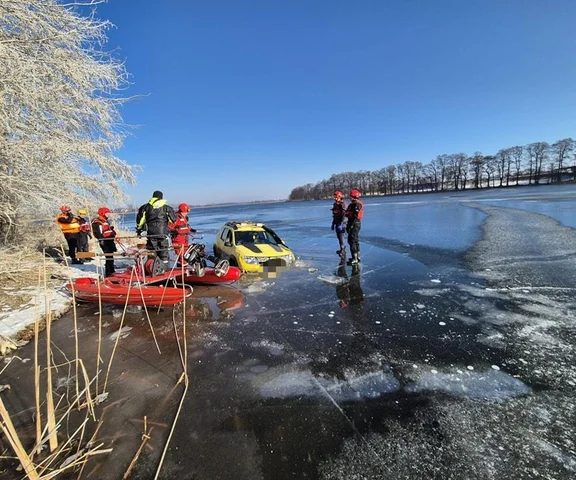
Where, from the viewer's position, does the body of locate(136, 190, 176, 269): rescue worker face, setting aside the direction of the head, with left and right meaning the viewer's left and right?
facing away from the viewer

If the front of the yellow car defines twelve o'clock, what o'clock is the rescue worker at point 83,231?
The rescue worker is roughly at 5 o'clock from the yellow car.

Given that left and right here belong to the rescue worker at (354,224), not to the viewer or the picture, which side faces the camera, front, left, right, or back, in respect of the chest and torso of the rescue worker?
left

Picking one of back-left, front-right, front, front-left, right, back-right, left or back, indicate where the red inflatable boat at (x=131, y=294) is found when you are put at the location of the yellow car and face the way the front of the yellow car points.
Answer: right

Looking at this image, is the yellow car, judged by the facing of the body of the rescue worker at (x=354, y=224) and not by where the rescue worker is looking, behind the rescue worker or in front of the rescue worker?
in front

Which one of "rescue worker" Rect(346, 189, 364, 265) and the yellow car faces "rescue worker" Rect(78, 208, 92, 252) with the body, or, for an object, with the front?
"rescue worker" Rect(346, 189, 364, 265)

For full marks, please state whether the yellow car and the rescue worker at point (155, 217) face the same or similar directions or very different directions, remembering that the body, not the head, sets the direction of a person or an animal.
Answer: very different directions

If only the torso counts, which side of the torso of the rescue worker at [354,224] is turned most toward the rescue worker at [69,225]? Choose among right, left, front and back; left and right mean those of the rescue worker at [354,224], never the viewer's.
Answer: front

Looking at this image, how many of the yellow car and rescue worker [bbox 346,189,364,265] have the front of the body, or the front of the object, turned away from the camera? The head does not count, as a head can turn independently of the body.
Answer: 0

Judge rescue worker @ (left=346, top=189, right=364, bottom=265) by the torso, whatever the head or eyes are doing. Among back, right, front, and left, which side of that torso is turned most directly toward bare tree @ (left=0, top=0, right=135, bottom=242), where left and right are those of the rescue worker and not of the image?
front

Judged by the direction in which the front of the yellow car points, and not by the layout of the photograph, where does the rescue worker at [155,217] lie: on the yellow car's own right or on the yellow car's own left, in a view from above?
on the yellow car's own right

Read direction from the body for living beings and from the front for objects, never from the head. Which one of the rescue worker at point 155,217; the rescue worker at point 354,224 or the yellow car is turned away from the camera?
the rescue worker at point 155,217

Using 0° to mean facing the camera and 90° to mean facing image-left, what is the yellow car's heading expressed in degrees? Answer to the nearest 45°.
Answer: approximately 315°

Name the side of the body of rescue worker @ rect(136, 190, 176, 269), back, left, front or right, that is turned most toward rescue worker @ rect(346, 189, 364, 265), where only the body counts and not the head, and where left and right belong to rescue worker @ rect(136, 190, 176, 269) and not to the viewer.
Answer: right

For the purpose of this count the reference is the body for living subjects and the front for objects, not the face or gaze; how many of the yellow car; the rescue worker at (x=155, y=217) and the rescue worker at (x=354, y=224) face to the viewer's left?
1
